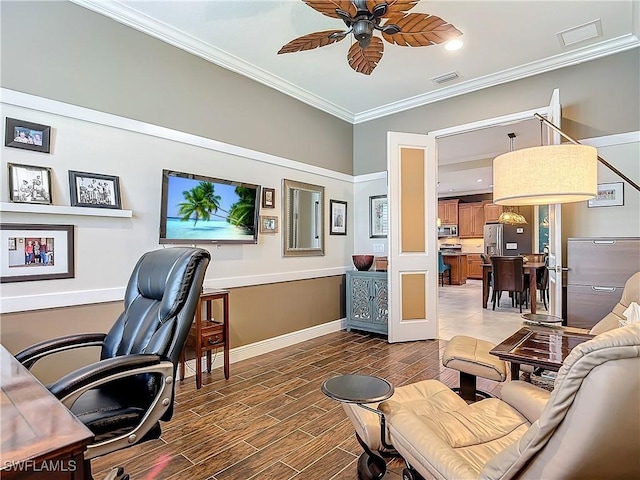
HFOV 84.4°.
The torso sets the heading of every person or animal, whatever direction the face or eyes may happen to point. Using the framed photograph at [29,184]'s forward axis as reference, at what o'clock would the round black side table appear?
The round black side table is roughly at 11 o'clock from the framed photograph.

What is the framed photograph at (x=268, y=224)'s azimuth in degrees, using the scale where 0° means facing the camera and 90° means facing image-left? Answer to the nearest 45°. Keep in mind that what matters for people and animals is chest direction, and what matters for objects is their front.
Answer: approximately 315°

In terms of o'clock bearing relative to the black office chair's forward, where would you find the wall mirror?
The wall mirror is roughly at 6 o'clock from the black office chair.

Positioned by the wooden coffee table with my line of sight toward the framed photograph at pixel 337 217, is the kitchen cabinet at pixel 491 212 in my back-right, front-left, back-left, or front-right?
front-right

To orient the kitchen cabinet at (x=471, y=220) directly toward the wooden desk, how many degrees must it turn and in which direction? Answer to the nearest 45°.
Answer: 0° — it already faces it

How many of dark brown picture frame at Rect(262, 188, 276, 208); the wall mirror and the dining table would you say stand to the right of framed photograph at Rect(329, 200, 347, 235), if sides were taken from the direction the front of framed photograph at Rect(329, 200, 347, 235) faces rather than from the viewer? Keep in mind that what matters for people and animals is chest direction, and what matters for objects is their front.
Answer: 2

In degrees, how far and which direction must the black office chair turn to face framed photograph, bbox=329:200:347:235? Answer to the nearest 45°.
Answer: approximately 180°

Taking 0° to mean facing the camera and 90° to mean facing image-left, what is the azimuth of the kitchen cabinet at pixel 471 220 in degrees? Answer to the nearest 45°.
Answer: approximately 0°

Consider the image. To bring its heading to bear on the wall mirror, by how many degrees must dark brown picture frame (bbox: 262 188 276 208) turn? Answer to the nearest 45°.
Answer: approximately 90° to its left

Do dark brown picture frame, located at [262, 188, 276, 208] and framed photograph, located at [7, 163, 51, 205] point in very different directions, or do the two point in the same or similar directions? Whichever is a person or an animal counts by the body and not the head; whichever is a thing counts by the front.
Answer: same or similar directions

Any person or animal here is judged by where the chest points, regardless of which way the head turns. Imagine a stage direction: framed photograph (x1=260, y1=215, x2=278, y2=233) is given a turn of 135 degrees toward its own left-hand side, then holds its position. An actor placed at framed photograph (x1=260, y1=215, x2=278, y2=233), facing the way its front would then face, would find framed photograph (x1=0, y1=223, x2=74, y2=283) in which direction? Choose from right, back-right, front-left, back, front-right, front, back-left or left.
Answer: back-left

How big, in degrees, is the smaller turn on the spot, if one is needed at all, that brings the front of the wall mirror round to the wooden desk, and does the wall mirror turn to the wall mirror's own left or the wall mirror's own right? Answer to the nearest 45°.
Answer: approximately 45° to the wall mirror's own right

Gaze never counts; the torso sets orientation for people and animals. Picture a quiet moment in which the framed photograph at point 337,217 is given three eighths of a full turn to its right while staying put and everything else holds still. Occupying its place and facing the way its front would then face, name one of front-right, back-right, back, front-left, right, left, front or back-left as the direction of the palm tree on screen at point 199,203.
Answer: front-left

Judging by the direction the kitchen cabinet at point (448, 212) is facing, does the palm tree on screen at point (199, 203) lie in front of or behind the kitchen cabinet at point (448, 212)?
in front

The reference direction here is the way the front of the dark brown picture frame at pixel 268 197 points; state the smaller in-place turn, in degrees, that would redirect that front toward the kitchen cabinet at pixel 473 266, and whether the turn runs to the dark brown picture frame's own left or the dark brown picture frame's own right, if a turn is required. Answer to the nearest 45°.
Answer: approximately 90° to the dark brown picture frame's own left

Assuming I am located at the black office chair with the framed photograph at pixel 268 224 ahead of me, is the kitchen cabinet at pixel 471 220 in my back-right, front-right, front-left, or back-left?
front-right

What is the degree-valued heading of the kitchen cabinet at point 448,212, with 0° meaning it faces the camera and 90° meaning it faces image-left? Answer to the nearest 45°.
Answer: approximately 0°

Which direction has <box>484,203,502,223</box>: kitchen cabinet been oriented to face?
toward the camera

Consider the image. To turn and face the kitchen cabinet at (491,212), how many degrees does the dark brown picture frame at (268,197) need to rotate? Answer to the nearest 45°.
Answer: approximately 90° to its left

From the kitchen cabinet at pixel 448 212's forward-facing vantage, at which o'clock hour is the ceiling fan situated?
The ceiling fan is roughly at 12 o'clock from the kitchen cabinet.
